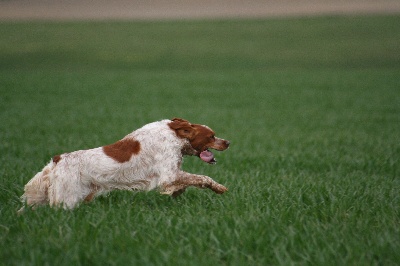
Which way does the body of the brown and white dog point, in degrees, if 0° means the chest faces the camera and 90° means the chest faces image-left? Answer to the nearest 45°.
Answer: approximately 270°
